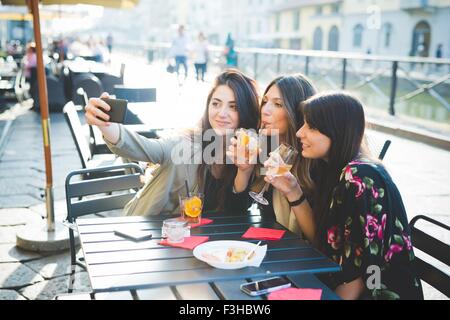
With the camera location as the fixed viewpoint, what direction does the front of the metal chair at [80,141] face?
facing to the right of the viewer

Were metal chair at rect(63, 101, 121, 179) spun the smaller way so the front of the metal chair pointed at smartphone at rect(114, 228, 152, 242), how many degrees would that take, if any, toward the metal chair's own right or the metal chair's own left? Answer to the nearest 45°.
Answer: approximately 90° to the metal chair's own right

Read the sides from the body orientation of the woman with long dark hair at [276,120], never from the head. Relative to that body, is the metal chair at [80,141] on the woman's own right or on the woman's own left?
on the woman's own right

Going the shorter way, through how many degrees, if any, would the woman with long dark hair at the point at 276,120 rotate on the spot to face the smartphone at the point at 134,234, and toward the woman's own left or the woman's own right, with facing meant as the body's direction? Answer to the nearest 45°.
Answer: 0° — they already face it

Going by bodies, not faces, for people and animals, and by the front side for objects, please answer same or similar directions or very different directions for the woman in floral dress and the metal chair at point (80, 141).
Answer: very different directions

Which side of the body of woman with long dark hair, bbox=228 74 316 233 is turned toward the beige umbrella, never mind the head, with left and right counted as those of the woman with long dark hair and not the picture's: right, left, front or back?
right

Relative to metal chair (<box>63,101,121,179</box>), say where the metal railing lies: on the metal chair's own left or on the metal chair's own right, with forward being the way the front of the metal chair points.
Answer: on the metal chair's own left

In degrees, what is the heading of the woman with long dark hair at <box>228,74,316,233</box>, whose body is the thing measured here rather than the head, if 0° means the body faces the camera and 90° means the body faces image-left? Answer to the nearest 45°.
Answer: approximately 45°

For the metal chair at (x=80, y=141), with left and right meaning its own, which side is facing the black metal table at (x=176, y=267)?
right

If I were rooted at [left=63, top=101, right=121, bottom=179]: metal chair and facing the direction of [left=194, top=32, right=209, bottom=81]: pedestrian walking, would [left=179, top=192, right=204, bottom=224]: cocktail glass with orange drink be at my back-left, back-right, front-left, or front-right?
back-right
